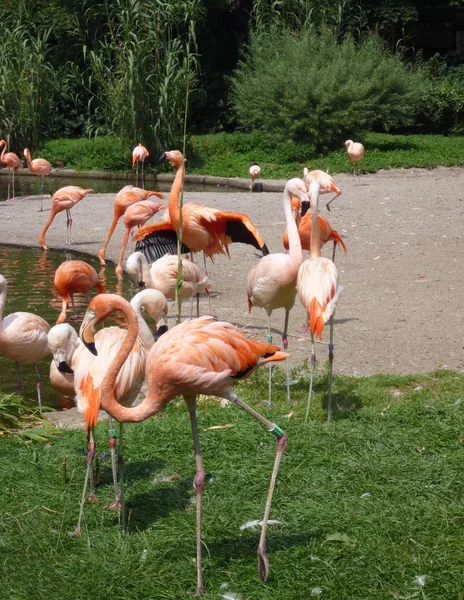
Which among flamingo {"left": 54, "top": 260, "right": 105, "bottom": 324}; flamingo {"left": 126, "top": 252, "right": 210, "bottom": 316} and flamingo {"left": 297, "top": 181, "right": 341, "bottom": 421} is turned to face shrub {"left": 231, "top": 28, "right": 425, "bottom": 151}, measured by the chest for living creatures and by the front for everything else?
flamingo {"left": 297, "top": 181, "right": 341, "bottom": 421}

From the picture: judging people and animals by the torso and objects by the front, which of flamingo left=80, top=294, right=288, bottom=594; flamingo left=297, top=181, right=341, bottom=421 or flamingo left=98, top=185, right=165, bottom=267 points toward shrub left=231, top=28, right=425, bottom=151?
flamingo left=297, top=181, right=341, bottom=421

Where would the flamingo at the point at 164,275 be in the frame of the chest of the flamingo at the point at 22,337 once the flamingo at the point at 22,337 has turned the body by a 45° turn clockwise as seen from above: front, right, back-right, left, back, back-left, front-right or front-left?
right

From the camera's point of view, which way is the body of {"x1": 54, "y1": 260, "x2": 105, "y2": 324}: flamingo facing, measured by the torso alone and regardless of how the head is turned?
to the viewer's left

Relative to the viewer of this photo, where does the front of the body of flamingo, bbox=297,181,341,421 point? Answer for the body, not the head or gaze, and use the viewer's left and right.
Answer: facing away from the viewer

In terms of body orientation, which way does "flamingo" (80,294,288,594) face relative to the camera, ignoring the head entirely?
to the viewer's left

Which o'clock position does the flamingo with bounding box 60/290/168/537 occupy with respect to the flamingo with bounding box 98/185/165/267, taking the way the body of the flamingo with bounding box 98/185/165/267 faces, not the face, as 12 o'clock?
the flamingo with bounding box 60/290/168/537 is roughly at 9 o'clock from the flamingo with bounding box 98/185/165/267.

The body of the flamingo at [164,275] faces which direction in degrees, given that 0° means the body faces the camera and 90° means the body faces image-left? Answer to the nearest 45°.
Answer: approximately 90°

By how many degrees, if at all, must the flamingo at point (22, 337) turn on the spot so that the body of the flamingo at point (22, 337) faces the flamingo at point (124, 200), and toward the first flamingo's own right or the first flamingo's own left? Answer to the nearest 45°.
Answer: approximately 90° to the first flamingo's own right

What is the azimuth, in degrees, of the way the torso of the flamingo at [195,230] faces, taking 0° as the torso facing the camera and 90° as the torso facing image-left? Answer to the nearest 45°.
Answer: approximately 45°
